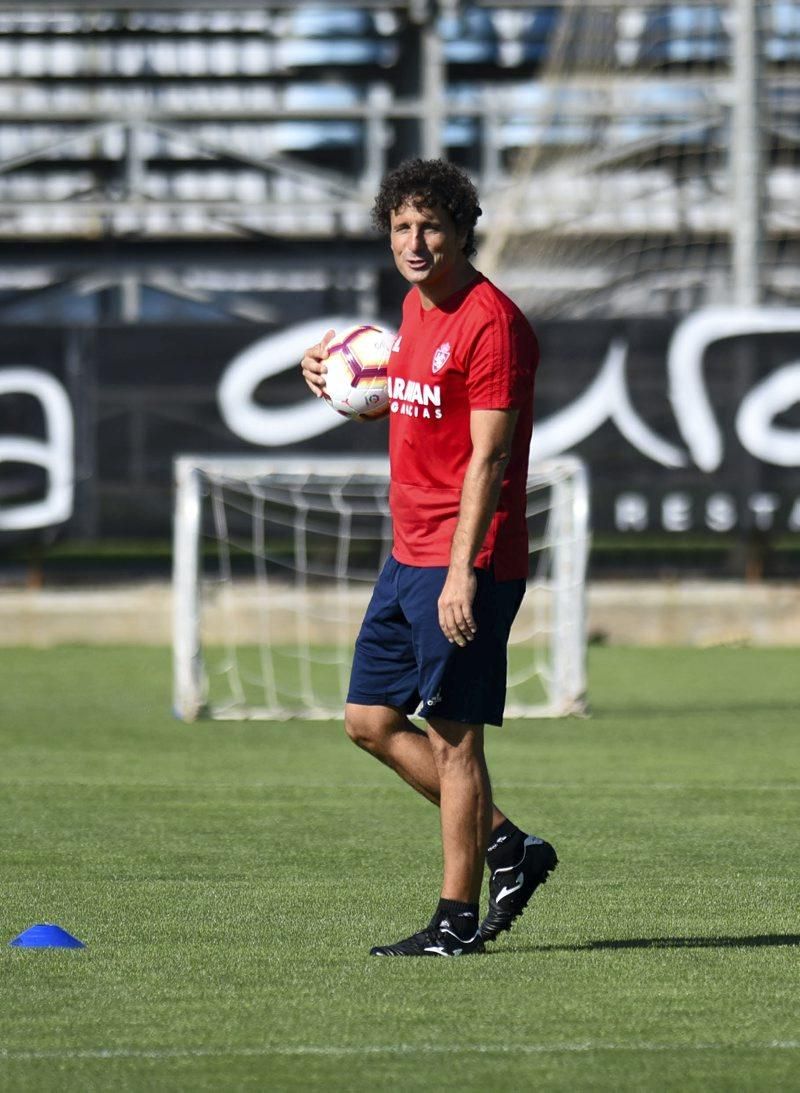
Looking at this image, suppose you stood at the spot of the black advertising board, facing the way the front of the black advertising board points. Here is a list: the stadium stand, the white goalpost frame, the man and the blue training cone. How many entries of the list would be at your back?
1

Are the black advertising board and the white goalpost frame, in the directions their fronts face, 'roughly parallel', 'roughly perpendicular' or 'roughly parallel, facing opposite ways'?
roughly parallel

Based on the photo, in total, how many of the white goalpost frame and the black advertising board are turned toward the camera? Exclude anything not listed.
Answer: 2

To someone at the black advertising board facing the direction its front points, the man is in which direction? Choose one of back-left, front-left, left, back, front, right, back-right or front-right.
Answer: front

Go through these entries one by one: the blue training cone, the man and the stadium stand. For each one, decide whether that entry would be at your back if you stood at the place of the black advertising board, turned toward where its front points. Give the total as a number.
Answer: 1

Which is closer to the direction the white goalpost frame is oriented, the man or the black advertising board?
the man

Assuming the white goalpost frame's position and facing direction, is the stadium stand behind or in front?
behind

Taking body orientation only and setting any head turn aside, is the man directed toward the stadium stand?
no

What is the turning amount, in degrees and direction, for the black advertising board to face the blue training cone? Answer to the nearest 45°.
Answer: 0° — it already faces it

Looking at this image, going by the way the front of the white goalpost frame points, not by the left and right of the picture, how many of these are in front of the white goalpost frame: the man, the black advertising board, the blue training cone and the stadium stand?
2

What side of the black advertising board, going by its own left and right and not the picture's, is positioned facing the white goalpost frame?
front

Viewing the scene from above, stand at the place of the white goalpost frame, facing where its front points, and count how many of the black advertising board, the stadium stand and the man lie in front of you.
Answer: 1

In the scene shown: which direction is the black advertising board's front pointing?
toward the camera

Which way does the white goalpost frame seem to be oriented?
toward the camera

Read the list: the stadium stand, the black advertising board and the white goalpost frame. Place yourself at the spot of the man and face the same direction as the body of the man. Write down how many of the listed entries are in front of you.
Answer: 0

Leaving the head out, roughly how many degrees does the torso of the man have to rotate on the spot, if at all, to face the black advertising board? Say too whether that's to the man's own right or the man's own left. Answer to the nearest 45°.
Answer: approximately 135° to the man's own right

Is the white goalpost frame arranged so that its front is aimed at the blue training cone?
yes

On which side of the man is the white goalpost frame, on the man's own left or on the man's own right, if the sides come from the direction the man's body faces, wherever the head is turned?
on the man's own right
